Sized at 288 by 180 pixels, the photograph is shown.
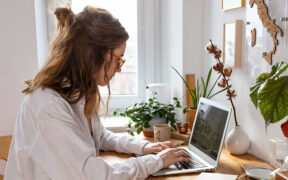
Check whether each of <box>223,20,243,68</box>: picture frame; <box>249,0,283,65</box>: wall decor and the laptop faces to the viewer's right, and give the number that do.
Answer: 0

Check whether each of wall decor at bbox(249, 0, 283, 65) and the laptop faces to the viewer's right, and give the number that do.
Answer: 0

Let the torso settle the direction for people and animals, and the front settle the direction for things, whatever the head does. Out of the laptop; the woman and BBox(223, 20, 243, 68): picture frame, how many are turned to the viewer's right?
1

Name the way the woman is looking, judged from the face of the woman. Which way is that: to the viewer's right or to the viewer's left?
to the viewer's right

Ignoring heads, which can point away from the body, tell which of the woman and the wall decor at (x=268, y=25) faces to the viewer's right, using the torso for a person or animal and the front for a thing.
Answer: the woman

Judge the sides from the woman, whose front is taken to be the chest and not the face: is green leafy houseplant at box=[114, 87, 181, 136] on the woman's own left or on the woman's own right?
on the woman's own left

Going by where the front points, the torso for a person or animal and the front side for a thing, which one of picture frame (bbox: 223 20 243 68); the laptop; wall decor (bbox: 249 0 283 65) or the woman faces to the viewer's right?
the woman

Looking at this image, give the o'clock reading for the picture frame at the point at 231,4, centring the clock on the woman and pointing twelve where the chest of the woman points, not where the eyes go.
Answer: The picture frame is roughly at 11 o'clock from the woman.

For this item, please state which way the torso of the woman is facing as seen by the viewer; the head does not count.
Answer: to the viewer's right

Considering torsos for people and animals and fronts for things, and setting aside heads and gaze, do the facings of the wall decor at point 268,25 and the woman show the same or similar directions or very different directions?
very different directions

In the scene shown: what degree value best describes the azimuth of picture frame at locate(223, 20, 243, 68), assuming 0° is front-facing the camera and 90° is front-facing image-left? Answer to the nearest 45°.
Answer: approximately 45°

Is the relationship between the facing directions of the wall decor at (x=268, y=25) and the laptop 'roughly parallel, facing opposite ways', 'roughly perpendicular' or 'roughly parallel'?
roughly parallel

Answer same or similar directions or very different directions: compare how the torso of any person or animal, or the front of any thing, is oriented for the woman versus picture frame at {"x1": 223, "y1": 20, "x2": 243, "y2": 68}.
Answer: very different directions

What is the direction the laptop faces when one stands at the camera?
facing the viewer and to the left of the viewer

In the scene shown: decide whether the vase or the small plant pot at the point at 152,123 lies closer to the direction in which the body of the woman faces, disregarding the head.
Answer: the vase

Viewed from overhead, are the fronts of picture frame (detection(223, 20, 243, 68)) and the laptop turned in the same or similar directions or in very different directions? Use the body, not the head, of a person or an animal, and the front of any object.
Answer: same or similar directions
